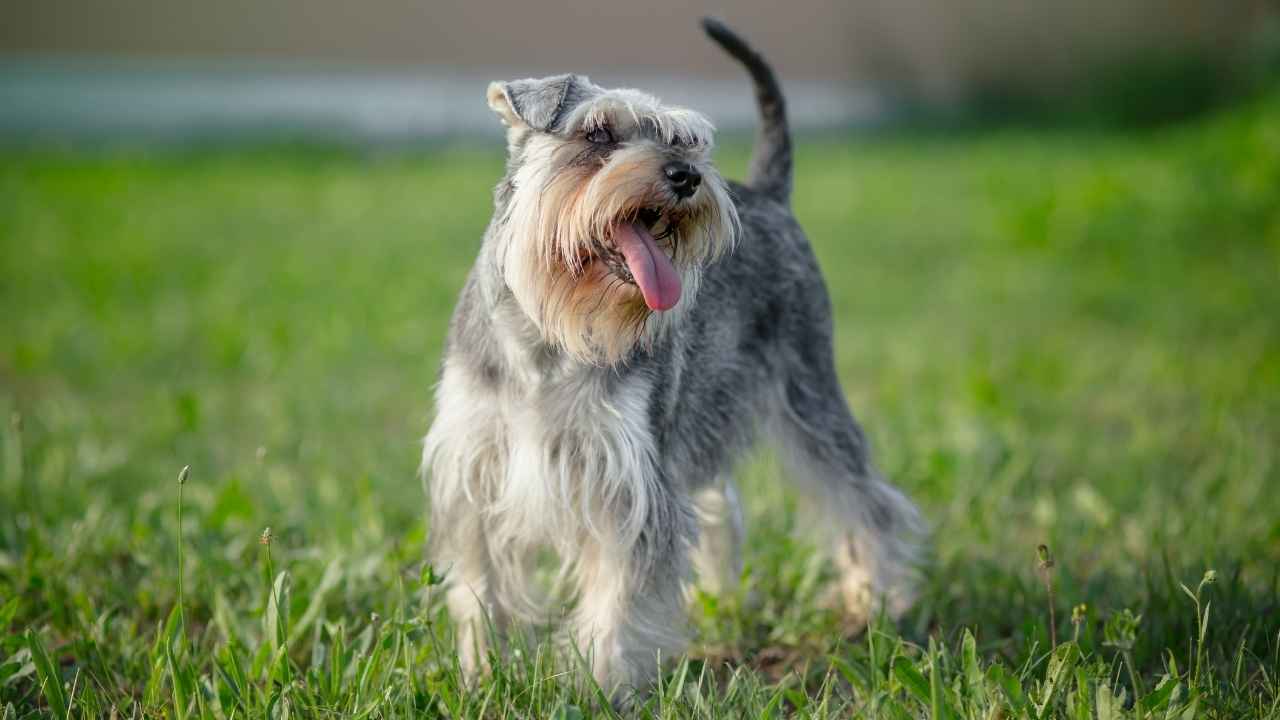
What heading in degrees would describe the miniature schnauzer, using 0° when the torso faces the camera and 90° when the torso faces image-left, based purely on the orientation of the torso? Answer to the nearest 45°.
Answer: approximately 45°
